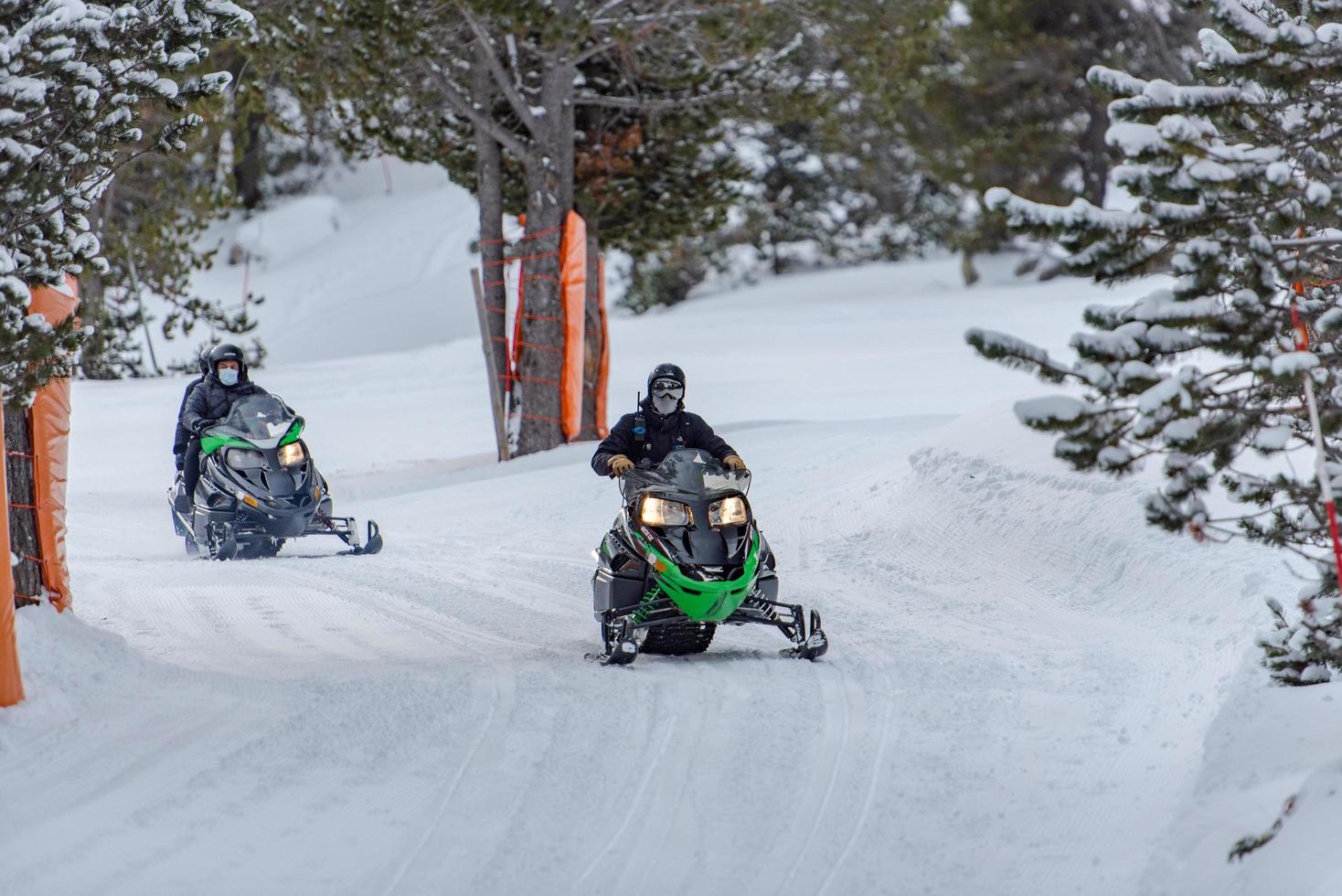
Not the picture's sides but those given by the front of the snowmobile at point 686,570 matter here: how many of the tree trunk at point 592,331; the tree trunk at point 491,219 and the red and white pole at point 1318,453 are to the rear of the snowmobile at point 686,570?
2

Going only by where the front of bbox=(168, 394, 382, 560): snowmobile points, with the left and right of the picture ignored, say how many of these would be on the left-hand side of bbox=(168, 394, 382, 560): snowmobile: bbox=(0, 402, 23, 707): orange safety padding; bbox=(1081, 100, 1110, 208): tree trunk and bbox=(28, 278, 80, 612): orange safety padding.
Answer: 1

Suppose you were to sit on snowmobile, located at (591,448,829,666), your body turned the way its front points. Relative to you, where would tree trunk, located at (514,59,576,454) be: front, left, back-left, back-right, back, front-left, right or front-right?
back

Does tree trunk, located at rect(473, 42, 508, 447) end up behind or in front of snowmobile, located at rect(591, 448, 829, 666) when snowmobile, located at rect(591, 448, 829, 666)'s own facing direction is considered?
behind

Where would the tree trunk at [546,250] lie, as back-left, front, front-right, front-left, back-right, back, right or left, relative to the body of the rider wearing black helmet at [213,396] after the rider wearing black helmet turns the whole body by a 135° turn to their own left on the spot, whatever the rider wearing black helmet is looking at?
front-right

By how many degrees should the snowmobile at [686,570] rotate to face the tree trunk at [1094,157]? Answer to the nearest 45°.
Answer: approximately 180°

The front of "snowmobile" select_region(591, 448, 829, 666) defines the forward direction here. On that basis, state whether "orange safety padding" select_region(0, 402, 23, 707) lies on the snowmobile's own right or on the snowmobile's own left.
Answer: on the snowmobile's own right

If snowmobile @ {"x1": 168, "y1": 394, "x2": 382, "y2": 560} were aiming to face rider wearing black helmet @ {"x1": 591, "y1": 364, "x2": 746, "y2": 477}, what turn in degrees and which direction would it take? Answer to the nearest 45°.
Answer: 0° — it already faces them

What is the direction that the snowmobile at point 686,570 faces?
toward the camera

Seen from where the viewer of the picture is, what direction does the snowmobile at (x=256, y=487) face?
facing the viewer and to the right of the viewer

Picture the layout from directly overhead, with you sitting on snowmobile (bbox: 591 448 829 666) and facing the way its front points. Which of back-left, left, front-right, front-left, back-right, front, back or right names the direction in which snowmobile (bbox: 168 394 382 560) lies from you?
back-right

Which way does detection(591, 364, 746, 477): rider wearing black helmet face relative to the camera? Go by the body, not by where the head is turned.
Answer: toward the camera
